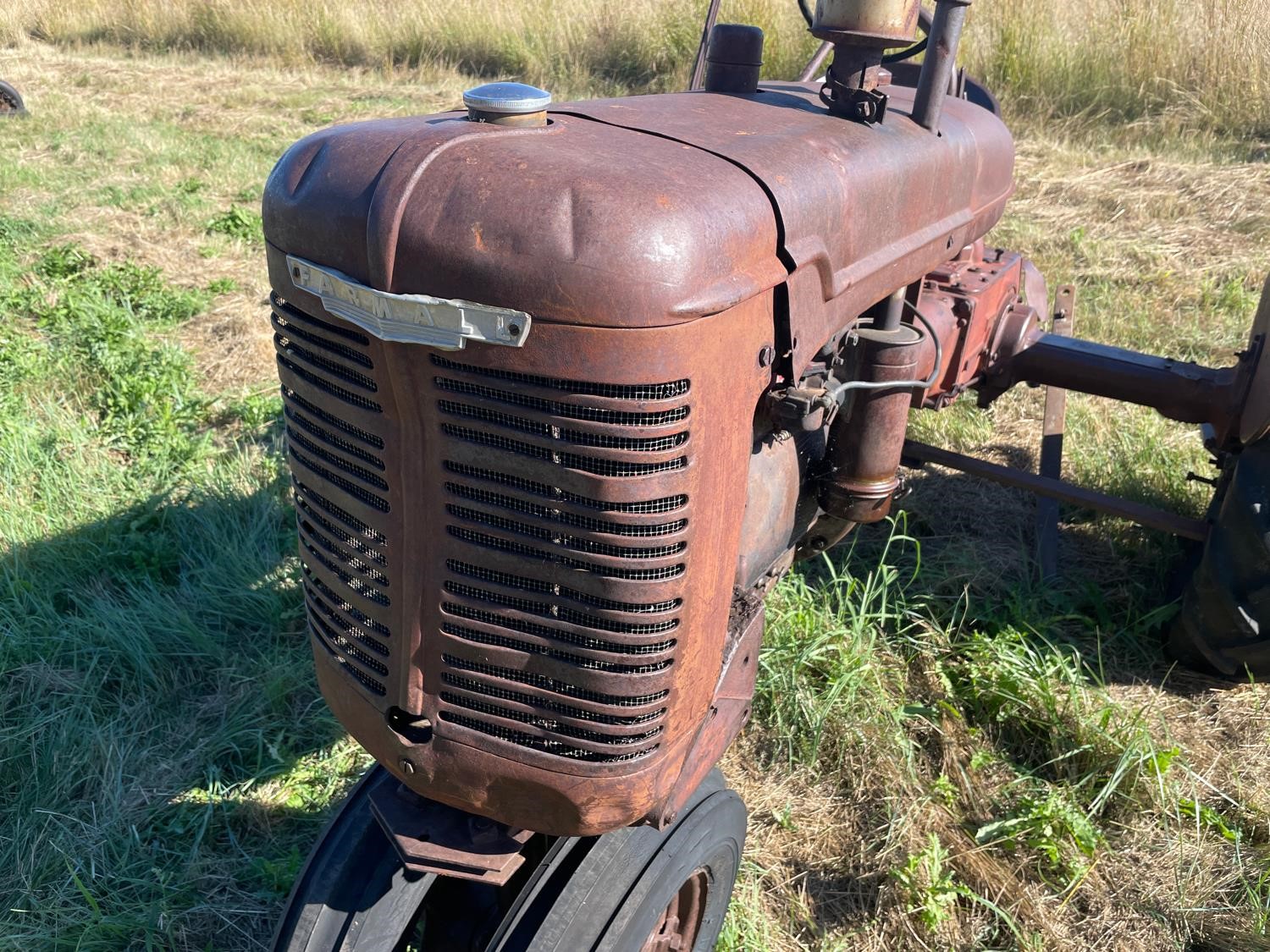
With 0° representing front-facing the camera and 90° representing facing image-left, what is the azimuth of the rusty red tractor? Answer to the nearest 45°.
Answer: approximately 45°
